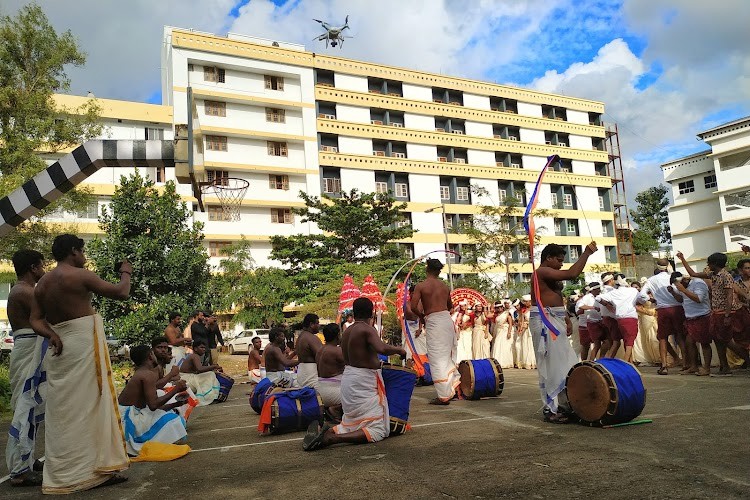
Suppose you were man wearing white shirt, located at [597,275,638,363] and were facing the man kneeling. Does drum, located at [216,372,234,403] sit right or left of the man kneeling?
right

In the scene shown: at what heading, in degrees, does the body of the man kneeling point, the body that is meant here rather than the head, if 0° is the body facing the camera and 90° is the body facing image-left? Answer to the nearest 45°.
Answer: approximately 225°

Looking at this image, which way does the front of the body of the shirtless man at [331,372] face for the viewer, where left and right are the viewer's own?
facing away from the viewer and to the right of the viewer

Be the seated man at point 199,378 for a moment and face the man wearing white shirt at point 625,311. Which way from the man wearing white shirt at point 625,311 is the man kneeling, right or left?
right

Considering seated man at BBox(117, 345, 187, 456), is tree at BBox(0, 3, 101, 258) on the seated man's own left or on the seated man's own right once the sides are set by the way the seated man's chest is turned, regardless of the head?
on the seated man's own left

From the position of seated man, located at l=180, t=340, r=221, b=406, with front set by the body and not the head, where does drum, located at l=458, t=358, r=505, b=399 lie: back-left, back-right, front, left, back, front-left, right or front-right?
front-right

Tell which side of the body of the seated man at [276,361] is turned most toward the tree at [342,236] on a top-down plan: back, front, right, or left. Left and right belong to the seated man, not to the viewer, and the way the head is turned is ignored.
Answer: left

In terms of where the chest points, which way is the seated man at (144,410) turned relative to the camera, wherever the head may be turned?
to the viewer's right

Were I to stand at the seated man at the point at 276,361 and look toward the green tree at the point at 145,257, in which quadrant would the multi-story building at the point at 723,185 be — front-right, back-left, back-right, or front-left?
front-right

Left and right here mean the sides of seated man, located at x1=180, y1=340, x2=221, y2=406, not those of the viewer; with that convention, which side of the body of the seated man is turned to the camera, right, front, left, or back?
right

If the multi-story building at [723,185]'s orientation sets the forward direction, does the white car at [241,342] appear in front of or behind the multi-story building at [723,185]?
in front

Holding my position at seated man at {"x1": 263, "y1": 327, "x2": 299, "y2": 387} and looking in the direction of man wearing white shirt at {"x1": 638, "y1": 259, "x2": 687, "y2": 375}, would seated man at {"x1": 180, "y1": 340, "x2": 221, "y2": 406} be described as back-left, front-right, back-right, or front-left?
back-right

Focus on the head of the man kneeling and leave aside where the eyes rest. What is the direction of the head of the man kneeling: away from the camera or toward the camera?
away from the camera

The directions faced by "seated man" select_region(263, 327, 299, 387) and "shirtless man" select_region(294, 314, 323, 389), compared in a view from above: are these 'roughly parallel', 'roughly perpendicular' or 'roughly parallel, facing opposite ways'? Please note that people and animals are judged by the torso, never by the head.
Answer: roughly parallel
